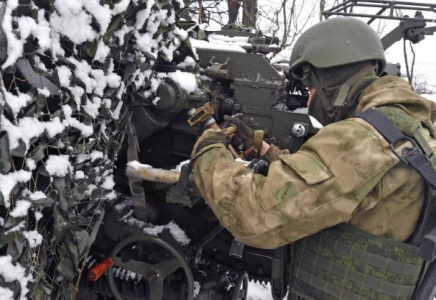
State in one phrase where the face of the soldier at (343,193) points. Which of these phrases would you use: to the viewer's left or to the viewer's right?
to the viewer's left

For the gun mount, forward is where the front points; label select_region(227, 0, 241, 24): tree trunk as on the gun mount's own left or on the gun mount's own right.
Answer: on the gun mount's own right

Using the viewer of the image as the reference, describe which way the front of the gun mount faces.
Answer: facing to the left of the viewer
